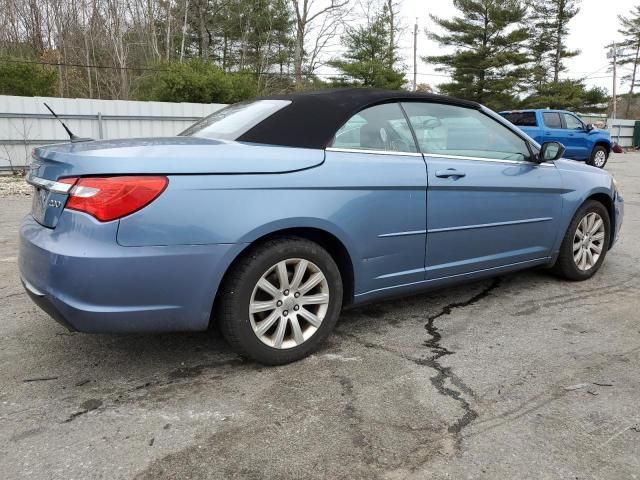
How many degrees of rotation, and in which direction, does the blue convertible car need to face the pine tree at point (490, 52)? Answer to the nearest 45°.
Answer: approximately 45° to its left

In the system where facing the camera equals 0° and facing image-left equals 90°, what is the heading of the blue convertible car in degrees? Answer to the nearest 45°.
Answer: approximately 225°

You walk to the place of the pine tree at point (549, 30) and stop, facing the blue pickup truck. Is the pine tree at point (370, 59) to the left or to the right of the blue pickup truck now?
right
